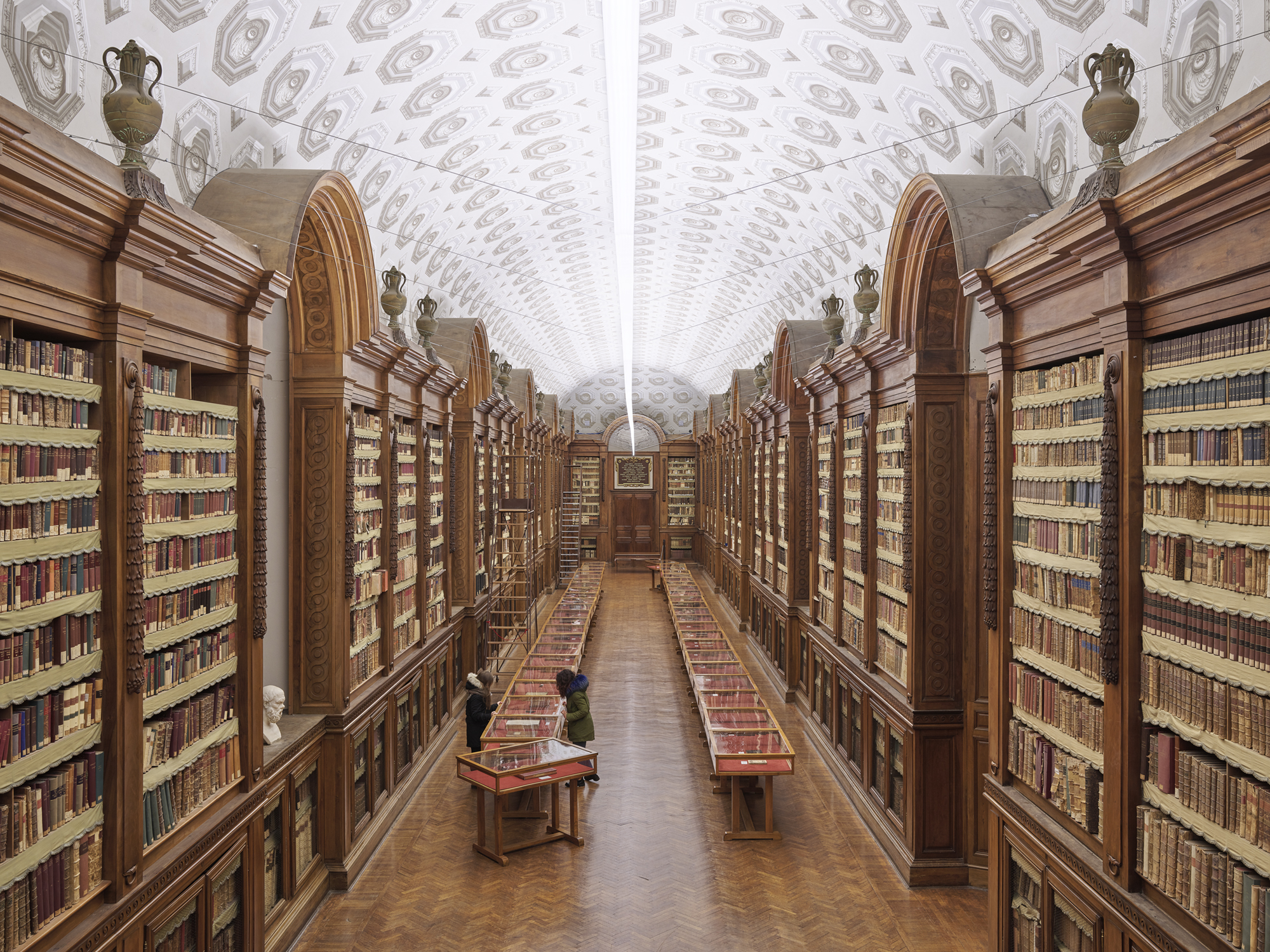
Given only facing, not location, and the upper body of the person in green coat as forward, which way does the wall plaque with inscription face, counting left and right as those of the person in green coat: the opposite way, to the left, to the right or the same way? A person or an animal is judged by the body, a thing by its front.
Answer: to the left

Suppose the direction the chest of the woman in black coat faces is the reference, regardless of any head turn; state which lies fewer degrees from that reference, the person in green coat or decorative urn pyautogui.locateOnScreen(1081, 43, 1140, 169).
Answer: the person in green coat

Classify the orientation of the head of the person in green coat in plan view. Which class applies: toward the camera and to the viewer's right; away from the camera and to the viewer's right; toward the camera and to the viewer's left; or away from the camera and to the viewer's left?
away from the camera and to the viewer's left

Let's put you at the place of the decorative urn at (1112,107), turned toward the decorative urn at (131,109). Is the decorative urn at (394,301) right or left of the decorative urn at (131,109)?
right

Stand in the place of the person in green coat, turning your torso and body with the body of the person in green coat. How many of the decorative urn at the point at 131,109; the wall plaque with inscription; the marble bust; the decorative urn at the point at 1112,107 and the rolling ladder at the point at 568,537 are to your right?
2

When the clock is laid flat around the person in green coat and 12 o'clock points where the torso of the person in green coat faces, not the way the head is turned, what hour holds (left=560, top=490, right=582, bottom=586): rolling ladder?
The rolling ladder is roughly at 3 o'clock from the person in green coat.

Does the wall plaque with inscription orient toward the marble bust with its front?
yes

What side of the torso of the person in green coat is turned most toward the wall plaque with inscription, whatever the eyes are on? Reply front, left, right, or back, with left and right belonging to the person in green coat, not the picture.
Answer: right

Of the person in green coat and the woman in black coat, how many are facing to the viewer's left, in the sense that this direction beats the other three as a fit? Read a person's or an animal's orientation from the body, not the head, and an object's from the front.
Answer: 1

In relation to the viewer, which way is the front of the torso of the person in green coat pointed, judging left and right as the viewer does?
facing to the left of the viewer

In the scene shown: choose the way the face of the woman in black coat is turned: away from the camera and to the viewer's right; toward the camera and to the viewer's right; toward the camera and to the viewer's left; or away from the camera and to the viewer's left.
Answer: away from the camera and to the viewer's right
